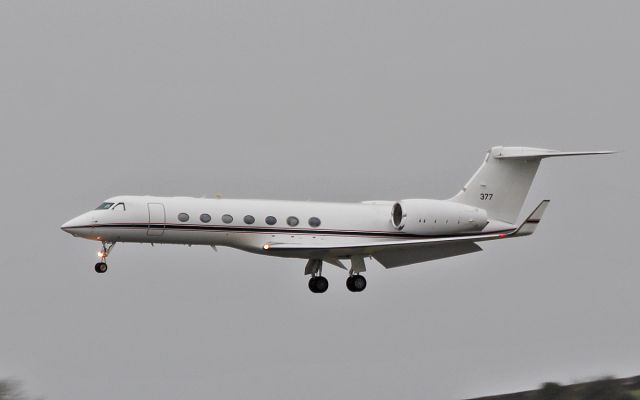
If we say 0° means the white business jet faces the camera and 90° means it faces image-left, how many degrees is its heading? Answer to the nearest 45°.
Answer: approximately 90°
